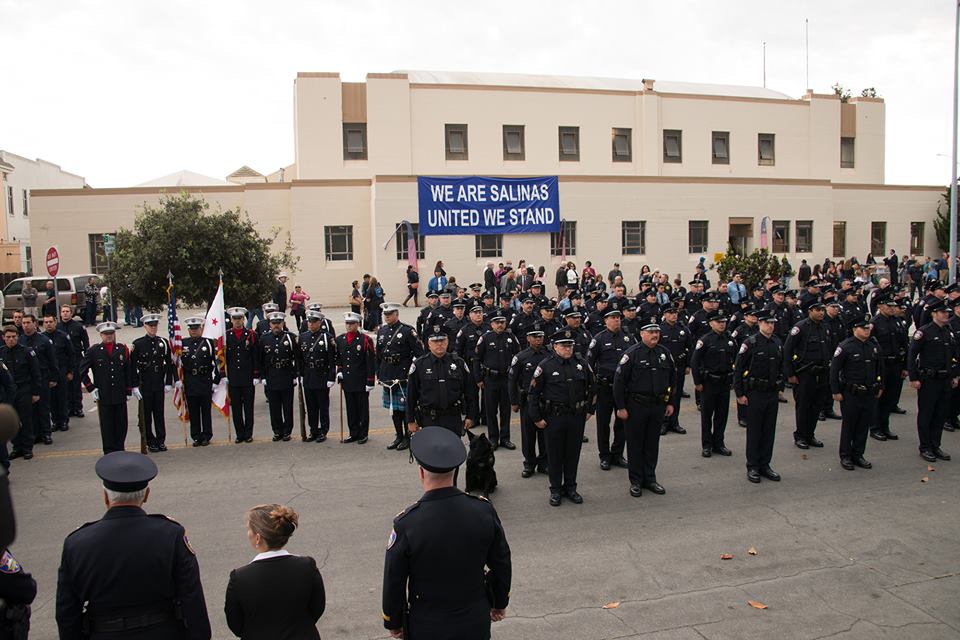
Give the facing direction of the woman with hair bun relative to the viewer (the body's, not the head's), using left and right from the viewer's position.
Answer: facing away from the viewer

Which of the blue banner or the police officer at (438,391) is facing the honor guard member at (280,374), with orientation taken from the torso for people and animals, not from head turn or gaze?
the blue banner

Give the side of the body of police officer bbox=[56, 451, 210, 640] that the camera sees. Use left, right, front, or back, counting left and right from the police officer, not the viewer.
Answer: back

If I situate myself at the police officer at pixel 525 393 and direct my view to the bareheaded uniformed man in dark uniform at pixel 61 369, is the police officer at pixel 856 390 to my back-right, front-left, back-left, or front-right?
back-right

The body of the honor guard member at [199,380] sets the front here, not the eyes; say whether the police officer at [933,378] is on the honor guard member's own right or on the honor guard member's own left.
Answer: on the honor guard member's own left

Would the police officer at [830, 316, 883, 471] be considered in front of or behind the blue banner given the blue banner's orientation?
in front

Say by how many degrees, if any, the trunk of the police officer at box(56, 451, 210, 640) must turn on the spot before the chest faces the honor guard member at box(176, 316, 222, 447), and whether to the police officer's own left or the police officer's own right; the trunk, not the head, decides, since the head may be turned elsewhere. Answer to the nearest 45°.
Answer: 0° — they already face them

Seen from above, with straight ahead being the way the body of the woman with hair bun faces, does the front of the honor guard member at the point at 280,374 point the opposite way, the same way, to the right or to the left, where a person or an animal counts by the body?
the opposite way

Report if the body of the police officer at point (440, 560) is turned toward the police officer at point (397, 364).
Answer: yes

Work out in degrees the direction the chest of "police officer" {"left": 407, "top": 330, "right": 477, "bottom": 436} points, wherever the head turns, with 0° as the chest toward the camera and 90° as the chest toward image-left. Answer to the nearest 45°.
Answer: approximately 0°

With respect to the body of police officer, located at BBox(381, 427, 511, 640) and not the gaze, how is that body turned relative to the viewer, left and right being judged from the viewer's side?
facing away from the viewer

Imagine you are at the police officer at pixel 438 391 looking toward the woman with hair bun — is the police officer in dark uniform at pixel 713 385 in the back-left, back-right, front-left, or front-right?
back-left
